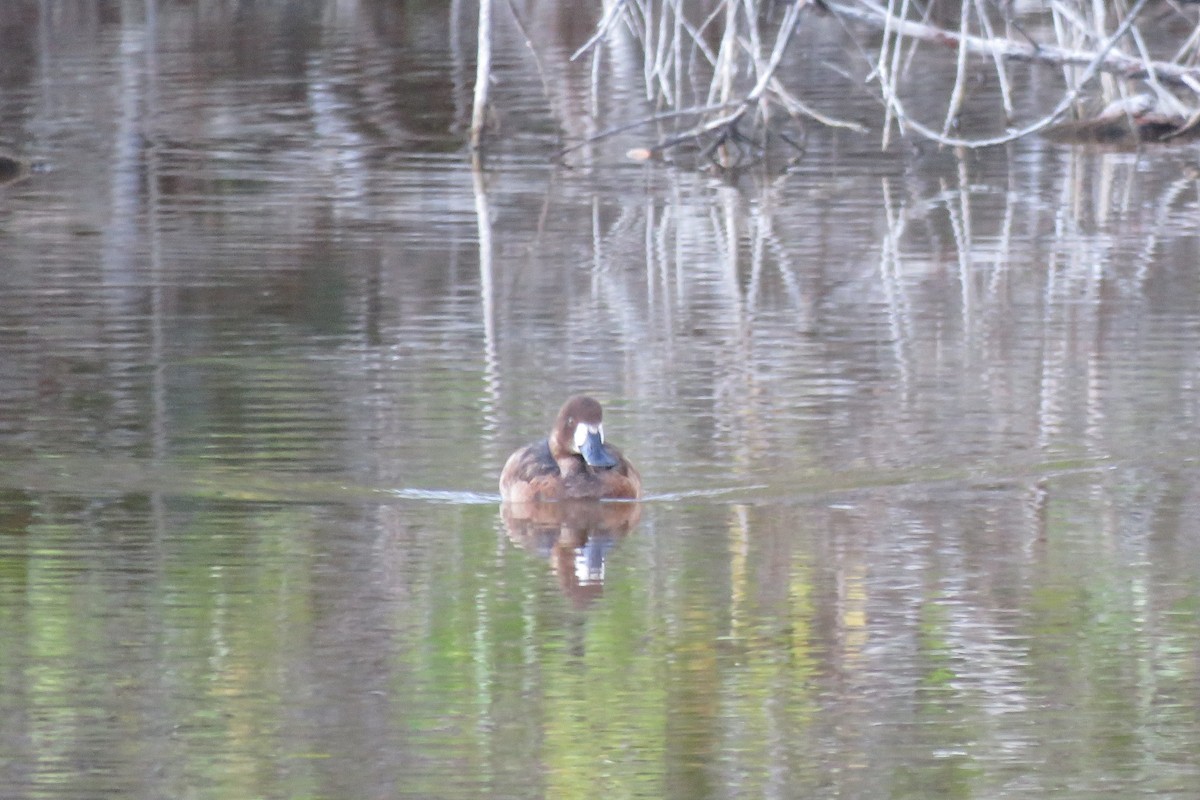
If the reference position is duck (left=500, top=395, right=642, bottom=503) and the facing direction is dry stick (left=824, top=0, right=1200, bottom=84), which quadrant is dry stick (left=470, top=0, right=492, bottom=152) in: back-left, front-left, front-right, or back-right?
front-left

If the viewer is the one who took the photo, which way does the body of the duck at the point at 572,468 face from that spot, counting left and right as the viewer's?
facing the viewer

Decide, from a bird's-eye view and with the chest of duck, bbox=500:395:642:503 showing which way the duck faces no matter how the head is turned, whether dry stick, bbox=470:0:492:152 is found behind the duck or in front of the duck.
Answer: behind

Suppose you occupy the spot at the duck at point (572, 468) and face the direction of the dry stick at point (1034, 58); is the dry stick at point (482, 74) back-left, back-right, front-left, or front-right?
front-left

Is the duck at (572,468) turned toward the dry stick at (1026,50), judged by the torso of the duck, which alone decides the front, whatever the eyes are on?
no

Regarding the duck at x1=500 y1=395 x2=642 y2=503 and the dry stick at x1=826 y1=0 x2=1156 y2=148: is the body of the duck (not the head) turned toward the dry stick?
no

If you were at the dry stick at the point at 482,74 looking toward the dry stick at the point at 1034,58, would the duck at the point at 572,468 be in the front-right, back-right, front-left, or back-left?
front-right
